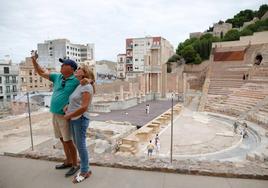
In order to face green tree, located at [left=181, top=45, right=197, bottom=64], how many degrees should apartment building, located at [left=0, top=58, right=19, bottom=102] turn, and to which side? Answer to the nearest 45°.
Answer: approximately 90° to its left

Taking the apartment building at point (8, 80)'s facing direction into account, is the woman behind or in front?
in front

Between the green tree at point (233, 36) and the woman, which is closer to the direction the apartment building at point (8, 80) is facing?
the woman

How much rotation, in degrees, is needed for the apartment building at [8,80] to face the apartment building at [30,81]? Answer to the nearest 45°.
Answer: approximately 135° to its left

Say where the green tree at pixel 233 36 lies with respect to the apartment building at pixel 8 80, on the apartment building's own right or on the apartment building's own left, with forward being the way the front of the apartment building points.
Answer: on the apartment building's own left

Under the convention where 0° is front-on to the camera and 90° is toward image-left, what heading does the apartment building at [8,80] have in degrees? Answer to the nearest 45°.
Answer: approximately 0°

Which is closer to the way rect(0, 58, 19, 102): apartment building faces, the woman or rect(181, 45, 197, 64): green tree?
the woman
